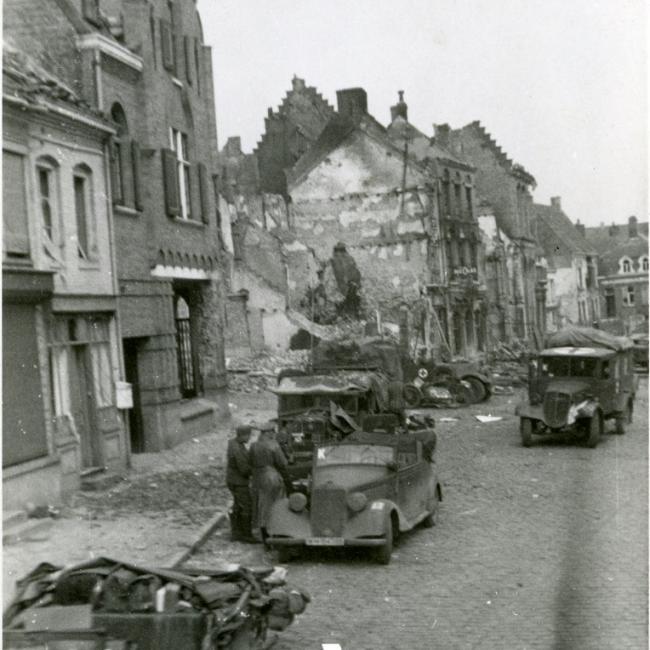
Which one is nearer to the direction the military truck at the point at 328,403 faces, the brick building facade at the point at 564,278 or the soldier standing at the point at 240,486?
the soldier standing

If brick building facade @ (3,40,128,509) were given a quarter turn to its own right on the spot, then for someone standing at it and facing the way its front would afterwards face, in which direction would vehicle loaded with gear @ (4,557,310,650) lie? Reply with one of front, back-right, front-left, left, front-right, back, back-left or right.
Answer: front-left

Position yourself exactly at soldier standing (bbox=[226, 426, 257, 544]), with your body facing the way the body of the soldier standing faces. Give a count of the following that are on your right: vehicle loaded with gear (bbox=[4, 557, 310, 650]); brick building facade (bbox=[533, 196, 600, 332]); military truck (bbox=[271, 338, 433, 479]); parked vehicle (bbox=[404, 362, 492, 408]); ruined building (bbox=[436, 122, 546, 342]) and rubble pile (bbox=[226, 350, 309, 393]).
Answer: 1

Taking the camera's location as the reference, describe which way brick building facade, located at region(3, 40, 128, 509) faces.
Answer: facing the viewer and to the right of the viewer

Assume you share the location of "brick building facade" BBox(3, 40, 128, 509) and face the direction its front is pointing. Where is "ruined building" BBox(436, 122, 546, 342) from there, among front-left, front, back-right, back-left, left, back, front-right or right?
left

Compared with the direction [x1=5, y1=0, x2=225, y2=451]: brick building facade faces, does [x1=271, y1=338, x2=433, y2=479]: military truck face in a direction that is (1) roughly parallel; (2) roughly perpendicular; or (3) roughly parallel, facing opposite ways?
roughly perpendicular

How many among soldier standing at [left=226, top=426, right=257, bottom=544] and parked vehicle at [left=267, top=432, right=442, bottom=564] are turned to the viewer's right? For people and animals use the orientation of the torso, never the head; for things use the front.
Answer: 1

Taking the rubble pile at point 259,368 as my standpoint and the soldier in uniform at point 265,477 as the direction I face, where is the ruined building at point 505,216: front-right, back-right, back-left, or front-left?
back-left

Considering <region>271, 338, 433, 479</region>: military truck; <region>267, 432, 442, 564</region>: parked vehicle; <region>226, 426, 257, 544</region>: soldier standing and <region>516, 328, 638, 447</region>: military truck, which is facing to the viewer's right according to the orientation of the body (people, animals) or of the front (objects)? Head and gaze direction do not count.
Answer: the soldier standing

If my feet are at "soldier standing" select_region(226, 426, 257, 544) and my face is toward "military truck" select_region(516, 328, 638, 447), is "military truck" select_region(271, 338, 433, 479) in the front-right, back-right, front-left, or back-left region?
front-left

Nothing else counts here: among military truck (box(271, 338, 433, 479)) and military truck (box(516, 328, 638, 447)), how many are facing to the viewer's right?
0

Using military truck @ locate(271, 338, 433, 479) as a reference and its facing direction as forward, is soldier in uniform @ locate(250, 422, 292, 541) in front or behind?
in front

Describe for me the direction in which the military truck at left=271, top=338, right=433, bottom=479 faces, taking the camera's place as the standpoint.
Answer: facing the viewer and to the left of the viewer

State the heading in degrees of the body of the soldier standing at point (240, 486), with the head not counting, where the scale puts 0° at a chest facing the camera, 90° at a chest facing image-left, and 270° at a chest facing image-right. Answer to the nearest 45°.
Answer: approximately 270°

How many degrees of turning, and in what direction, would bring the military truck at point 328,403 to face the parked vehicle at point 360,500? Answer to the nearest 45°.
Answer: approximately 45° to its left
